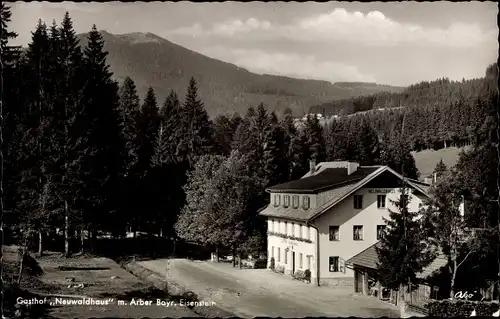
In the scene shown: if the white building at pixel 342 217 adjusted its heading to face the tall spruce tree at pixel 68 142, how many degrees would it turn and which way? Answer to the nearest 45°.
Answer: approximately 45° to its right

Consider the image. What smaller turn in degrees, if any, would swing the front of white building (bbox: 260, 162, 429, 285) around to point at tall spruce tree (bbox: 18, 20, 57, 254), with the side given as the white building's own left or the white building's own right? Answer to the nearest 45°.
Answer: approximately 45° to the white building's own right

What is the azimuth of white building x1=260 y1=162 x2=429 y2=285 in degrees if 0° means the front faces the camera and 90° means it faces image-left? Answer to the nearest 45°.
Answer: approximately 45°
